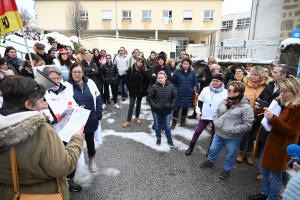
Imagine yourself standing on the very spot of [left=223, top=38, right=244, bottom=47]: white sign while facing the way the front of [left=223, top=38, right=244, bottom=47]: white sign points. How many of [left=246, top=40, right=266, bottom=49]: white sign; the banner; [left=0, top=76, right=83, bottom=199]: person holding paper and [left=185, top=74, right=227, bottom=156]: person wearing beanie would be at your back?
0

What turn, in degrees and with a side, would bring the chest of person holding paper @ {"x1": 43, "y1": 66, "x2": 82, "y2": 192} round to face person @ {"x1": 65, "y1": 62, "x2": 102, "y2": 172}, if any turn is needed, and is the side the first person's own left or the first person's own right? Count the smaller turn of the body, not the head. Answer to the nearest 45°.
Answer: approximately 90° to the first person's own left

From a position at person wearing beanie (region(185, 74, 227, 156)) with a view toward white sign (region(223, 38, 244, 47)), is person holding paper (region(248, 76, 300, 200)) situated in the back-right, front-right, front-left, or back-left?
back-right

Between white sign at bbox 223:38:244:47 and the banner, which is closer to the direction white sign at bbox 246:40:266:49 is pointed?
the banner

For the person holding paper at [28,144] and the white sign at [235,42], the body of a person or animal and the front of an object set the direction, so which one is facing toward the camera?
the white sign

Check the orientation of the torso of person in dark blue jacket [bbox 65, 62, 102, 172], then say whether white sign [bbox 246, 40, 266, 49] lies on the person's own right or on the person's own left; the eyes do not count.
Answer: on the person's own left

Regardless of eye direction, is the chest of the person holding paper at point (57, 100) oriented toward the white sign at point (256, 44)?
no

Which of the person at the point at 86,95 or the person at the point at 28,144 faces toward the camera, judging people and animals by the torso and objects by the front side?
the person at the point at 86,95

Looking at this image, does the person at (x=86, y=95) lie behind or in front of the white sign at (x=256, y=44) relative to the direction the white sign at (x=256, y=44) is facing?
in front

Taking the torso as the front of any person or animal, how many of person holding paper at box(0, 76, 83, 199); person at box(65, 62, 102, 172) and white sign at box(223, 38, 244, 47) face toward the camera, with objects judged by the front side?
2

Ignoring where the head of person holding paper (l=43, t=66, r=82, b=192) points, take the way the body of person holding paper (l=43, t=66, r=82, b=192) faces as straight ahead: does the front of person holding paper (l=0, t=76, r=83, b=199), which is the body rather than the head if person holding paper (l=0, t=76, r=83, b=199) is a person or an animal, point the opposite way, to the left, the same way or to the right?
to the left

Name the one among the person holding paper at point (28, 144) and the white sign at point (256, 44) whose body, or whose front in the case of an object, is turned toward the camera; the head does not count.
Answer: the white sign

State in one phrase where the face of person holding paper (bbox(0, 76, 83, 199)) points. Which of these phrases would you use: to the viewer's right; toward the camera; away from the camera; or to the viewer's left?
to the viewer's right

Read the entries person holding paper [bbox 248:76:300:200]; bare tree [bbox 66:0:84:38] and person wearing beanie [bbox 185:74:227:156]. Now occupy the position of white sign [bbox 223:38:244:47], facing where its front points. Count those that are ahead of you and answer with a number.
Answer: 2

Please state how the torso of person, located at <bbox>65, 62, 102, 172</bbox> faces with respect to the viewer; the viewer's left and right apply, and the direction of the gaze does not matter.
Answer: facing the viewer

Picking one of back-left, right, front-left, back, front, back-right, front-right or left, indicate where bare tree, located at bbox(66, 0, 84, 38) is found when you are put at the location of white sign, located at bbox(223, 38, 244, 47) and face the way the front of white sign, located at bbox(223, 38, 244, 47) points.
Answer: back-right

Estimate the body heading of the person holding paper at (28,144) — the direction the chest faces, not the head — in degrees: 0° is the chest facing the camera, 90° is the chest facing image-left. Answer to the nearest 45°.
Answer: approximately 225°

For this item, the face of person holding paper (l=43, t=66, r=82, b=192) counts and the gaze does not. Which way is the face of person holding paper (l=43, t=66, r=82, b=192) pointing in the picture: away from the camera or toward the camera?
toward the camera

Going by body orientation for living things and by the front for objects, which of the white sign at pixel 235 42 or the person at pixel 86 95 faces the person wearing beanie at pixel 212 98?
the white sign

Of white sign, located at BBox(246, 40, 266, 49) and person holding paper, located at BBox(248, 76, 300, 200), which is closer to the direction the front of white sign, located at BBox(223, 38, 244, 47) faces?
the person holding paper
